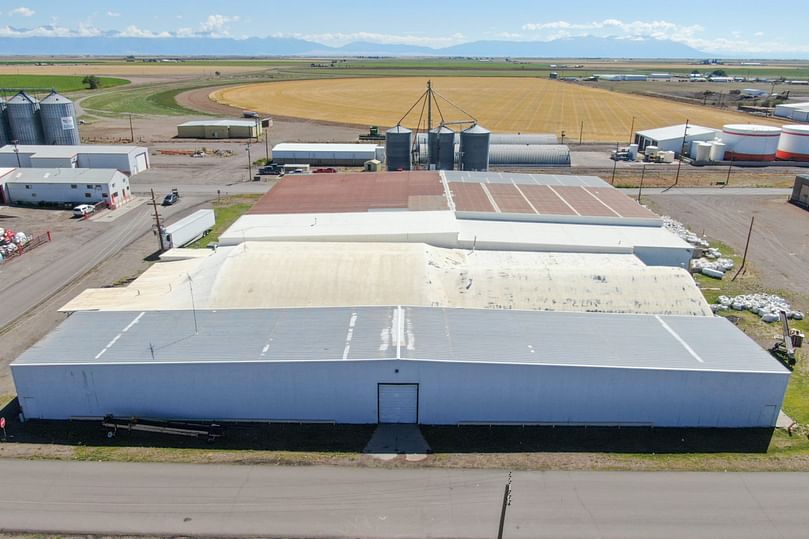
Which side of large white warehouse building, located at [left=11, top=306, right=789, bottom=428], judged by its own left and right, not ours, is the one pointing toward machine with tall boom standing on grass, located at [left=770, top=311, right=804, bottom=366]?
left

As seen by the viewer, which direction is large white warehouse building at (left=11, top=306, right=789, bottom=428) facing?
toward the camera

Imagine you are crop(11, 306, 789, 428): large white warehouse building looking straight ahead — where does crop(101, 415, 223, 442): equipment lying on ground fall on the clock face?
The equipment lying on ground is roughly at 3 o'clock from the large white warehouse building.
